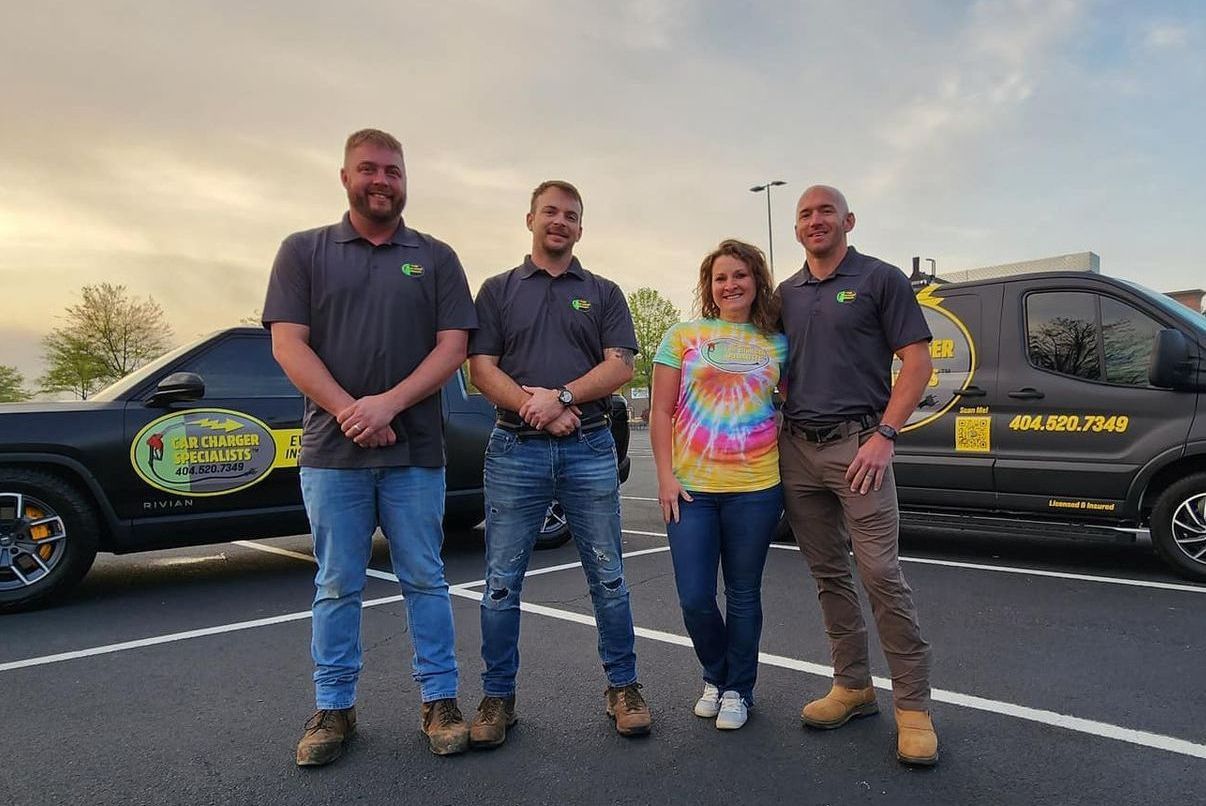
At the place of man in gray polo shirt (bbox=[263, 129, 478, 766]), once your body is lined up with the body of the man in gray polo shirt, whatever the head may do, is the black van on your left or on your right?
on your left

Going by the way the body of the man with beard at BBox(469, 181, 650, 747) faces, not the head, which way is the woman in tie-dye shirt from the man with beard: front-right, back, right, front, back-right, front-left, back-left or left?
left

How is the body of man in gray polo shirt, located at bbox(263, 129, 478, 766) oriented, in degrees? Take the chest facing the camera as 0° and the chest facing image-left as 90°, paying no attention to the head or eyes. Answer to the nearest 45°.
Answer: approximately 0°

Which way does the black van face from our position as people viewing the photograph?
facing to the right of the viewer

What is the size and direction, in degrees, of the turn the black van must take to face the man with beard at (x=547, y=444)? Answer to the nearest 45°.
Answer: approximately 135° to its right

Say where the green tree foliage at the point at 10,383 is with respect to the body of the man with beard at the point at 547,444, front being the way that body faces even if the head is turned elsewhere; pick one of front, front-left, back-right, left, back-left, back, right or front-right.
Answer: back-right

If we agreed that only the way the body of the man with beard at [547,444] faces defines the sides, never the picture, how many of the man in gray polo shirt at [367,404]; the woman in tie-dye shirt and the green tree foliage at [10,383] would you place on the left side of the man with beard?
1

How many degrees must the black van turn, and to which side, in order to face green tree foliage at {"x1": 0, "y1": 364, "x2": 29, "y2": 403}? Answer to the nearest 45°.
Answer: approximately 180°

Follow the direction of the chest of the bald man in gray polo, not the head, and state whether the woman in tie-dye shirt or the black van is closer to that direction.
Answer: the woman in tie-dye shirt

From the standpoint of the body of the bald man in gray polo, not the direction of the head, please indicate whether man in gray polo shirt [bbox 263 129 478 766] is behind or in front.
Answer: in front

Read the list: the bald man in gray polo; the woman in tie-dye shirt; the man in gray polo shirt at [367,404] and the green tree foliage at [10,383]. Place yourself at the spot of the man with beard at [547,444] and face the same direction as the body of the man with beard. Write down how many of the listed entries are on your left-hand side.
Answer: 2
